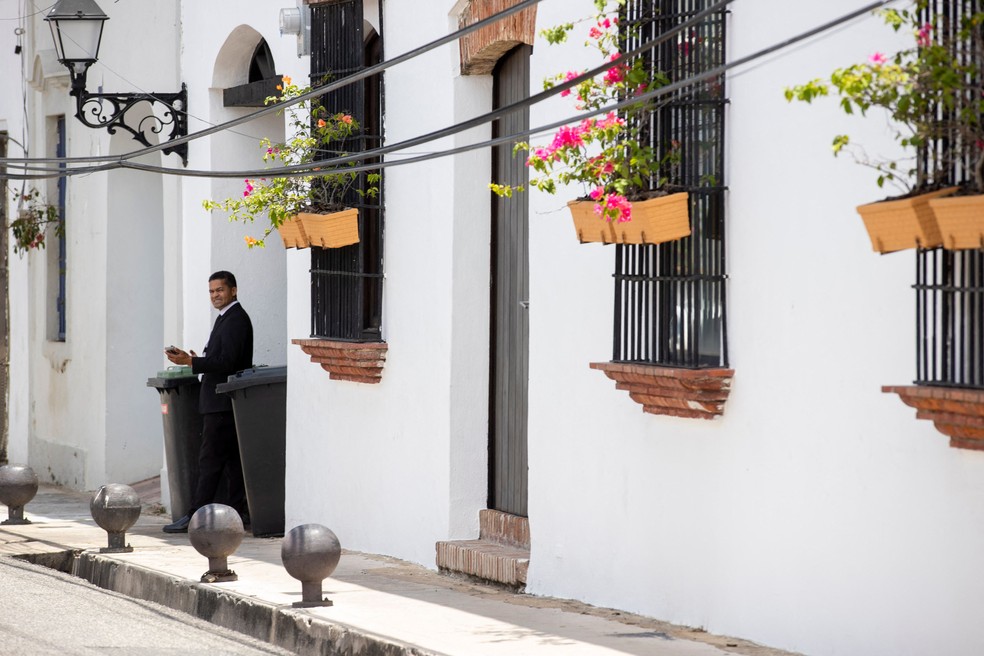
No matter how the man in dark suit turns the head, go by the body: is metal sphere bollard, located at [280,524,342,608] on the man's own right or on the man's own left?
on the man's own left

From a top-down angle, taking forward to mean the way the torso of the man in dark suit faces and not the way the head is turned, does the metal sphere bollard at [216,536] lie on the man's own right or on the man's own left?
on the man's own left

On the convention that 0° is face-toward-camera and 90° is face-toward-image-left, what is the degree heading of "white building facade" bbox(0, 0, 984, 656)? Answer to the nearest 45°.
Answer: approximately 45°

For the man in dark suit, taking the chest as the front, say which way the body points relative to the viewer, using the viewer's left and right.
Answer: facing to the left of the viewer
